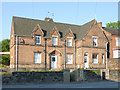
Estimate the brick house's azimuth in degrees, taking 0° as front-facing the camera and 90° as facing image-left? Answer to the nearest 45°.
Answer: approximately 0°
